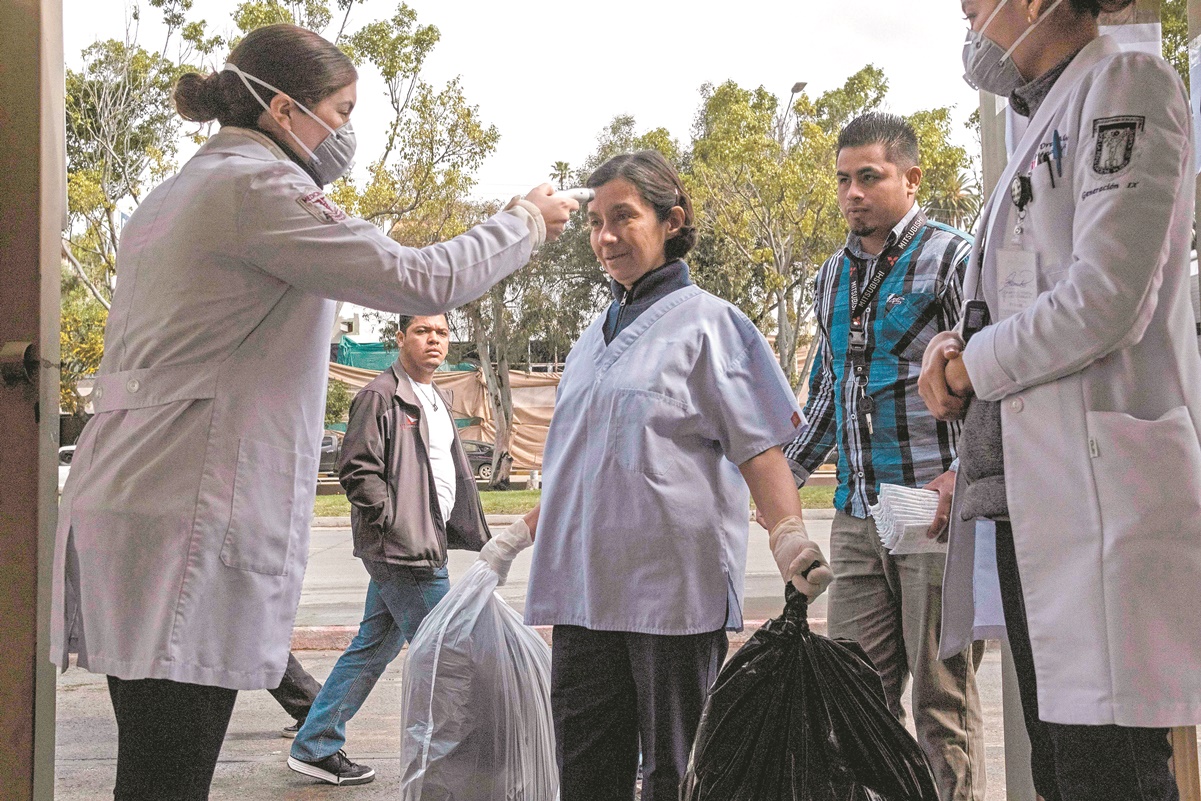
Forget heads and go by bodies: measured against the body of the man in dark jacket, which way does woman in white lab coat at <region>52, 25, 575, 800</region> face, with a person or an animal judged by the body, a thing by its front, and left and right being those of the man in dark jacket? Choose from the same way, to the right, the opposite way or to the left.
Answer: to the left

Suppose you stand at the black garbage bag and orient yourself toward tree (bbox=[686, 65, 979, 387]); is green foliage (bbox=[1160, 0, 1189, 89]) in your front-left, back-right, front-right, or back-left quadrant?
front-right

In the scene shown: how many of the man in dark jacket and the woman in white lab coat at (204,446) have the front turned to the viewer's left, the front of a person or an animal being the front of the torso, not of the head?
0

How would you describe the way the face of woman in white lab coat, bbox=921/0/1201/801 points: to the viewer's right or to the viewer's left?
to the viewer's left

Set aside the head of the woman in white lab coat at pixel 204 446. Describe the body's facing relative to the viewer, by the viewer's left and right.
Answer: facing away from the viewer and to the right of the viewer

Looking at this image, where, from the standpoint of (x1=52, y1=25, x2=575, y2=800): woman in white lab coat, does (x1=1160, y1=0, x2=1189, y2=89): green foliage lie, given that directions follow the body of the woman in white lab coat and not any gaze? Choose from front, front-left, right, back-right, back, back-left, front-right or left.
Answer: front

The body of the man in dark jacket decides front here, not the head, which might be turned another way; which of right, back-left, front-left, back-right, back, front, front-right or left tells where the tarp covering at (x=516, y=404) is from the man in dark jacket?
back-left

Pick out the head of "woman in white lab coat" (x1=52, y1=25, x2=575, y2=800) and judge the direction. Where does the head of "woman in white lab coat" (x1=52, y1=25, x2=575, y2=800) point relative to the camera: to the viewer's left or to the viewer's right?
to the viewer's right

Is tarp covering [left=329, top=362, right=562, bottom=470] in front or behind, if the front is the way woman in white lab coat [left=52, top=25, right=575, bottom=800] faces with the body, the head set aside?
in front

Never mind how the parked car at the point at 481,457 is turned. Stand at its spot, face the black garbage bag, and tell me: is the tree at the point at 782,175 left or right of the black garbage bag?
left

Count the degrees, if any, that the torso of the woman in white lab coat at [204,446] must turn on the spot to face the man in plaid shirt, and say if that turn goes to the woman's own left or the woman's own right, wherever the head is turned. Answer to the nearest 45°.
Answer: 0° — they already face them

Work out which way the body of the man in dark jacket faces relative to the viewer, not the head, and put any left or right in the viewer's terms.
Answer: facing the viewer and to the right of the viewer
